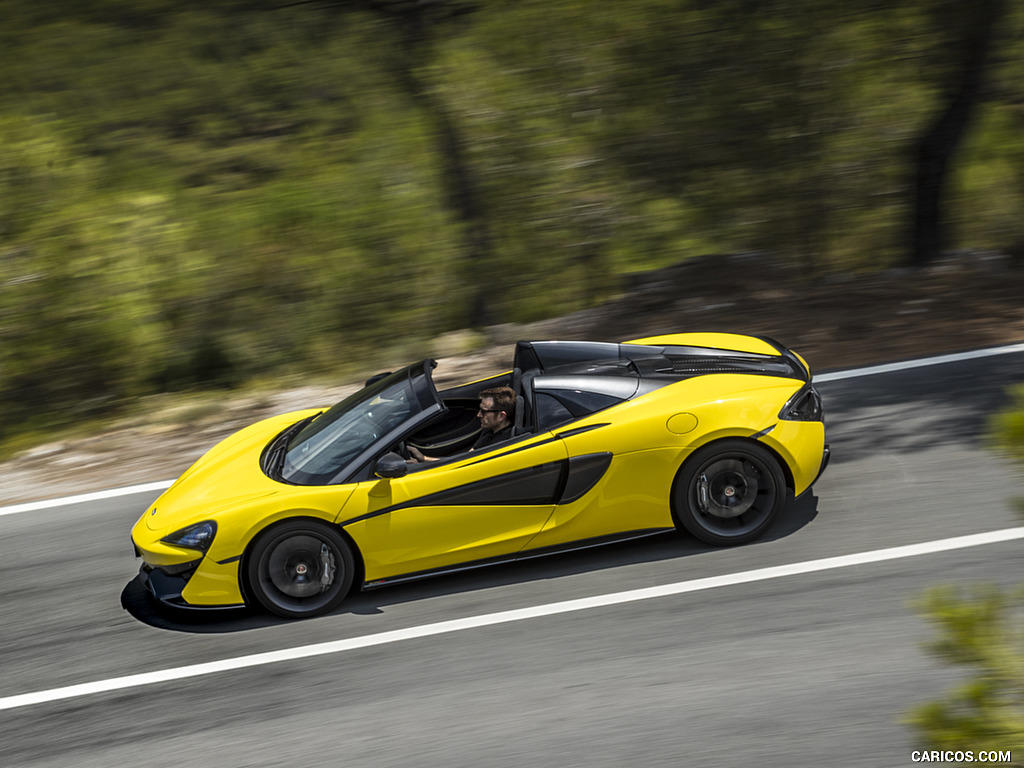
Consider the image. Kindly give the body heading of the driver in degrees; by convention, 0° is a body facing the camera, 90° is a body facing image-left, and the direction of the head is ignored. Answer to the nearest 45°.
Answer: approximately 90°

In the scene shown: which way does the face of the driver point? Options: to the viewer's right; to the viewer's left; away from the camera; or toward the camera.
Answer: to the viewer's left

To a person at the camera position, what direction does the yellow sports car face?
facing to the left of the viewer

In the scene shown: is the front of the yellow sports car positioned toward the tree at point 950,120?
no

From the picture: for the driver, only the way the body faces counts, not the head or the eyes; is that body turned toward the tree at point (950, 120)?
no
